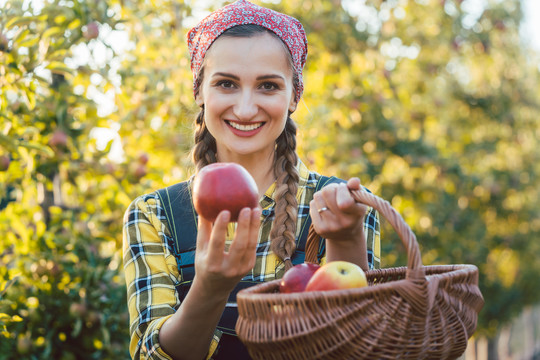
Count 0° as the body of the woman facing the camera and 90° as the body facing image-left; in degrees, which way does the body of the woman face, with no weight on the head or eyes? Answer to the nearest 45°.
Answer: approximately 0°

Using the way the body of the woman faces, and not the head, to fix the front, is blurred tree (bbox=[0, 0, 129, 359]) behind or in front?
behind

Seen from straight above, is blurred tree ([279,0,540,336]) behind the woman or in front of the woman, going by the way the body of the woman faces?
behind

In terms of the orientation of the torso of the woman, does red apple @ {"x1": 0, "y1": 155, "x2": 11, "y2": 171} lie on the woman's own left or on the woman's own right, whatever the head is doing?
on the woman's own right
